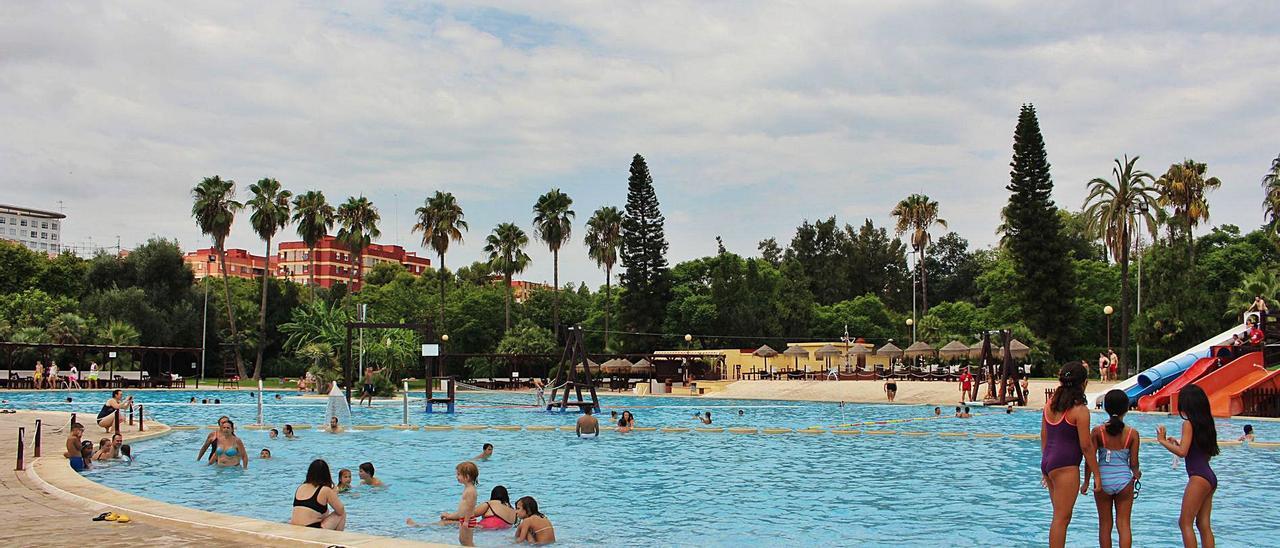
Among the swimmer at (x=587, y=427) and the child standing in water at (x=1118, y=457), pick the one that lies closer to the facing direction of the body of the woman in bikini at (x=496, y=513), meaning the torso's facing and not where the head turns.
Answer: the swimmer

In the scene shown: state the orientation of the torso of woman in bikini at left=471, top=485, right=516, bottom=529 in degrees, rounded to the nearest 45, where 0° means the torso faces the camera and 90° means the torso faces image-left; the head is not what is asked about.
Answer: approximately 180°

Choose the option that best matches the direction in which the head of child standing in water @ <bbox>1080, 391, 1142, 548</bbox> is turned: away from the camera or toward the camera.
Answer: away from the camera

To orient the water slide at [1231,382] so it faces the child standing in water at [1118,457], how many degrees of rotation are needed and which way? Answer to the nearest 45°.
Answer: approximately 45° to its left

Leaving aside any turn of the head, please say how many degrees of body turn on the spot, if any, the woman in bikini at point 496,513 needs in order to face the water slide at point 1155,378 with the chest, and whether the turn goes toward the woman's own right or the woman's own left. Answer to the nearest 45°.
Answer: approximately 45° to the woman's own right

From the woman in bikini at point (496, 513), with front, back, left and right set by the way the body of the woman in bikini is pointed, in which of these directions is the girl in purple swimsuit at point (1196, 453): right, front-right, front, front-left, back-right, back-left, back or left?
back-right

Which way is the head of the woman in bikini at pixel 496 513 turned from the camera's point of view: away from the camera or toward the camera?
away from the camera

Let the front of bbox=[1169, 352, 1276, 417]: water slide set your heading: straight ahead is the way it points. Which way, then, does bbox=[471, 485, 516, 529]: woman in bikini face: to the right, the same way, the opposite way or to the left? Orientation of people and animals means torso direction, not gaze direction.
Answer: to the right

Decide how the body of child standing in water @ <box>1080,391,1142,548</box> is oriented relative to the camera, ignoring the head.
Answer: away from the camera

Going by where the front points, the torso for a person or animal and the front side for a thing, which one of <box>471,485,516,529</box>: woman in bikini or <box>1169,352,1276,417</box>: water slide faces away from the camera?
the woman in bikini

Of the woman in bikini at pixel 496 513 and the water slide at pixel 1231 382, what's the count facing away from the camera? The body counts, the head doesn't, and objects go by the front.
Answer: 1

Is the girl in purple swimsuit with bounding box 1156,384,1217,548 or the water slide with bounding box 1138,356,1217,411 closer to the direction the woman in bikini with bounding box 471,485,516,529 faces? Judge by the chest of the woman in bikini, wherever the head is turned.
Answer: the water slide

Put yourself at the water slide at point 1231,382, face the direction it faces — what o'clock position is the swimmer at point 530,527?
The swimmer is roughly at 11 o'clock from the water slide.
